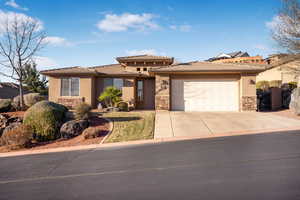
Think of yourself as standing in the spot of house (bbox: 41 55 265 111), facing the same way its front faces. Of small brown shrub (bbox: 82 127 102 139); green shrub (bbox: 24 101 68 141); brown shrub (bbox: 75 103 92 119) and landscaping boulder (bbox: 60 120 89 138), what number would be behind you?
0

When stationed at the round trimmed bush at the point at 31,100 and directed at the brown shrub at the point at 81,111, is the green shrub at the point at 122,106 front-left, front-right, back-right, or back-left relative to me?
front-left

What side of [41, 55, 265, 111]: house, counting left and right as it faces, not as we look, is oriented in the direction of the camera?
front

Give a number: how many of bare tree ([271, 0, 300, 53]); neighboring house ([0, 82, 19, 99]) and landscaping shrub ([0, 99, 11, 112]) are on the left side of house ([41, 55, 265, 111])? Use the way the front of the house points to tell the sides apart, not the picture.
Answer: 1

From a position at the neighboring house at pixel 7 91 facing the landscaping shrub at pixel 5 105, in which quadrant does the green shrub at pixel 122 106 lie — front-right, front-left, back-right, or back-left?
front-left

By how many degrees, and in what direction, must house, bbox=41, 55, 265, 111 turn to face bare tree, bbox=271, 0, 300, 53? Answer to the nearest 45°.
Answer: approximately 90° to its left

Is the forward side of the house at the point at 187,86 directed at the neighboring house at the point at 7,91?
no

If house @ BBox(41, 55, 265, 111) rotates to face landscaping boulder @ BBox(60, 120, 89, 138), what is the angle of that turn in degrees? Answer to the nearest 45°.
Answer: approximately 45° to its right

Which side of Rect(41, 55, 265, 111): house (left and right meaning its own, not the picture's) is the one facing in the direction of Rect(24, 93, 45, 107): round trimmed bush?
right

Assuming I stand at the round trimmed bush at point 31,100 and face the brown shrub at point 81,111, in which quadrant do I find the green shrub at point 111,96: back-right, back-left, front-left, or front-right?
front-left

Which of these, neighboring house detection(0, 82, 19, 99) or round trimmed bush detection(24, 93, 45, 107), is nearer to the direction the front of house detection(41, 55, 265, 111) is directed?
the round trimmed bush

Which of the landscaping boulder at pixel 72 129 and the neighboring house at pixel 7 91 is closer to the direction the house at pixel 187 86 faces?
the landscaping boulder

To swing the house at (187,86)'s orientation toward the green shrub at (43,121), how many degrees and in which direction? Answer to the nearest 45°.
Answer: approximately 45° to its right

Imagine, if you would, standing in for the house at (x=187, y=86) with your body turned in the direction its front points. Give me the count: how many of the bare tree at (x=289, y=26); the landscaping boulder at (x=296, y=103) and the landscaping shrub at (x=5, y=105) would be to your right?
1

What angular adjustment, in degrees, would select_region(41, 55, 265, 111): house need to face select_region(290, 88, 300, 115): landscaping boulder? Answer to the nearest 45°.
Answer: approximately 90° to its left

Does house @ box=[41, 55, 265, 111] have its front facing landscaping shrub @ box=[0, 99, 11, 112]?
no
